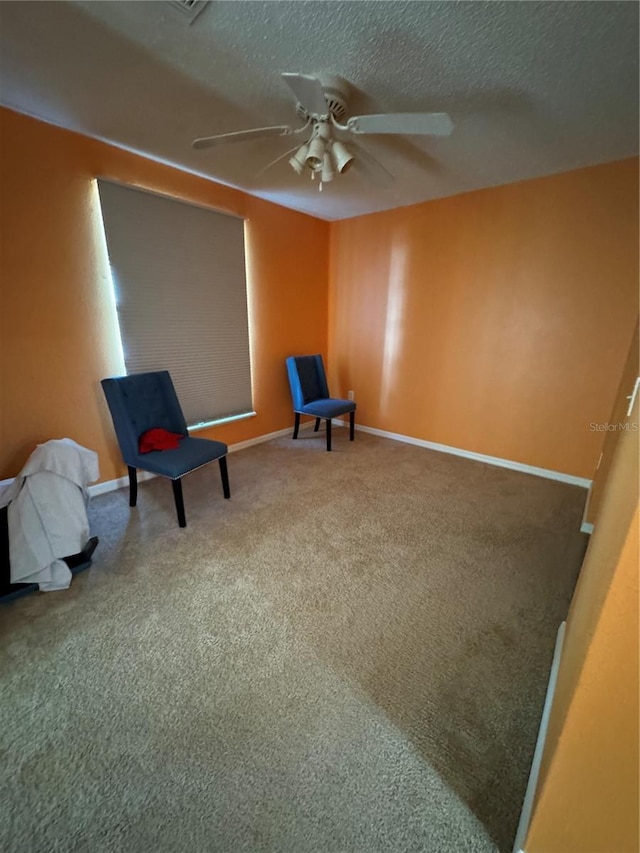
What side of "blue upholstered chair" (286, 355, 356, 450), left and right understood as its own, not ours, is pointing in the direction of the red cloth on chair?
right

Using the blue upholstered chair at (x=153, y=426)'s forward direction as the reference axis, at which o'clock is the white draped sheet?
The white draped sheet is roughly at 3 o'clock from the blue upholstered chair.

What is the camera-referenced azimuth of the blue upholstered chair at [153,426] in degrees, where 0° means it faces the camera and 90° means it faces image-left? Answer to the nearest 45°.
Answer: approximately 315°

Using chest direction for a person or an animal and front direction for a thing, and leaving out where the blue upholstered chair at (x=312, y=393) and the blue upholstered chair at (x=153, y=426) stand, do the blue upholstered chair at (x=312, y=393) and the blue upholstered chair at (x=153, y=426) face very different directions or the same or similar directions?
same or similar directions

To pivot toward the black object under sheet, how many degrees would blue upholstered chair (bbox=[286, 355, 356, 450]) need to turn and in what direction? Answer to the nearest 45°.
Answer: approximately 90° to its right

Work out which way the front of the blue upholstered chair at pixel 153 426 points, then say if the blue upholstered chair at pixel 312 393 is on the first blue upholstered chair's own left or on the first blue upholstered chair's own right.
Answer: on the first blue upholstered chair's own left

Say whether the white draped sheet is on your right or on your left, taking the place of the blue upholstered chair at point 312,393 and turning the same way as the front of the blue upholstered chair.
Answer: on your right

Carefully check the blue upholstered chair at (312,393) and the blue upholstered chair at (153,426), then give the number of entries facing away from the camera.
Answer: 0

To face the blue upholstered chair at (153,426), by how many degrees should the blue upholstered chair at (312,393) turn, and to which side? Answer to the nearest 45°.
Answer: approximately 90° to its right

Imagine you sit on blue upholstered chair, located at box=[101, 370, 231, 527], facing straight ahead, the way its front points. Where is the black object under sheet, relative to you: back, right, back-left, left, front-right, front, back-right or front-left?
right

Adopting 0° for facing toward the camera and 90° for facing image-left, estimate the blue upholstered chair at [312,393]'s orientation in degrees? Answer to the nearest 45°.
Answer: approximately 315°
